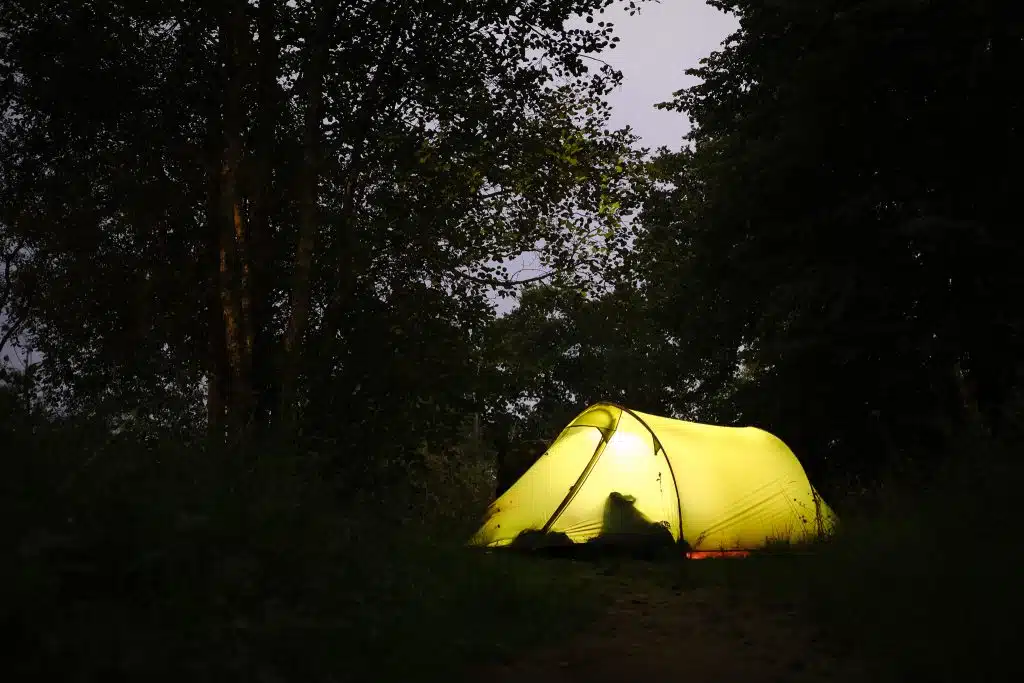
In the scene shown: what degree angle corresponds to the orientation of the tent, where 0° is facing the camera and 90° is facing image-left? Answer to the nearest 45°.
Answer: approximately 45°

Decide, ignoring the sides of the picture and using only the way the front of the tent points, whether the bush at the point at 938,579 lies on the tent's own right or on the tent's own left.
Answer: on the tent's own left
